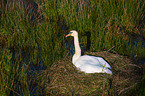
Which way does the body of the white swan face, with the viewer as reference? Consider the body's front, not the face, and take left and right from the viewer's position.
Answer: facing to the left of the viewer
